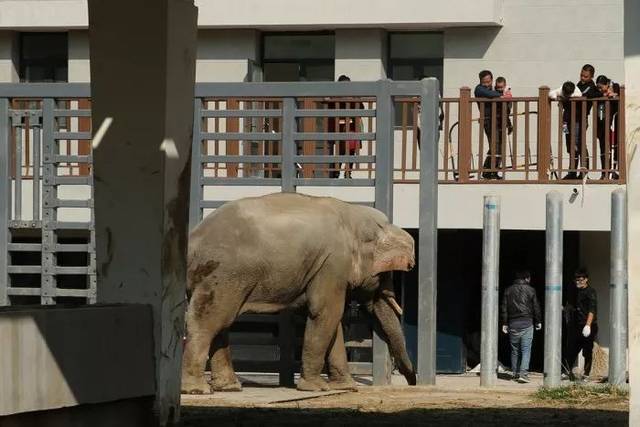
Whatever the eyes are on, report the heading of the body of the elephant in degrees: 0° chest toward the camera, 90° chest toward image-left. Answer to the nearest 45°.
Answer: approximately 270°

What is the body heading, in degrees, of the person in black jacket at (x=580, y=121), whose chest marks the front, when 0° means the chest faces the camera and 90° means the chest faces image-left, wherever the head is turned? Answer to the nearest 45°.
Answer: approximately 45°

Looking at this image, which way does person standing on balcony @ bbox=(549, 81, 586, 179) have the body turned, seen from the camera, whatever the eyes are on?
toward the camera

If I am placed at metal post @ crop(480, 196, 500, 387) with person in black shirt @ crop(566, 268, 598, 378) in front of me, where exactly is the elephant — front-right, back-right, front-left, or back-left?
back-left

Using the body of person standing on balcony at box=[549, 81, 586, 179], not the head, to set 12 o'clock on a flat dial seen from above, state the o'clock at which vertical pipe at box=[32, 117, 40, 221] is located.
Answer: The vertical pipe is roughly at 2 o'clock from the person standing on balcony.

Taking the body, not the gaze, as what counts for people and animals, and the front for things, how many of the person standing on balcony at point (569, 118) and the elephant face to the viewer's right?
1

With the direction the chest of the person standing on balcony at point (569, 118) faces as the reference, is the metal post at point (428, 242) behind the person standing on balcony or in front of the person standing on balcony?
in front

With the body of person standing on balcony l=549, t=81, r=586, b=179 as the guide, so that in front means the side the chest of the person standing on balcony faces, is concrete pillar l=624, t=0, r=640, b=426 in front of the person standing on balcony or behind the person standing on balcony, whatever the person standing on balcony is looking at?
in front

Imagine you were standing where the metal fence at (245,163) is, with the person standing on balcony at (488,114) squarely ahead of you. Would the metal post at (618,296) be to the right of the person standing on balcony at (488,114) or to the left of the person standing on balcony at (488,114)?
right

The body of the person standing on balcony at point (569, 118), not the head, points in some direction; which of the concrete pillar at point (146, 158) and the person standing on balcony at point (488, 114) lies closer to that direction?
the concrete pillar

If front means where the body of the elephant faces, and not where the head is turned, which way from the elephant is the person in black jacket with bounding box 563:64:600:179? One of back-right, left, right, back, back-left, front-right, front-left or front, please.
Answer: front-left

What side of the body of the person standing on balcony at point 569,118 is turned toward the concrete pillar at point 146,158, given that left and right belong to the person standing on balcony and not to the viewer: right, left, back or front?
front
